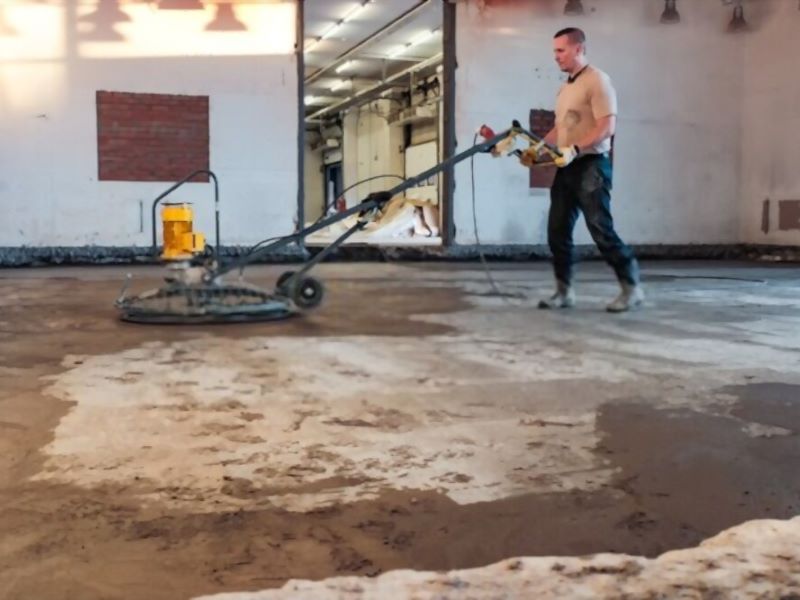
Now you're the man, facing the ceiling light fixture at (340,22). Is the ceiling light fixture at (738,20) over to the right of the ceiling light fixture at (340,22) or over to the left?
right

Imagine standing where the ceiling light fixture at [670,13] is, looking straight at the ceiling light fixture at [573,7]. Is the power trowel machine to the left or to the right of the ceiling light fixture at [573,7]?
left

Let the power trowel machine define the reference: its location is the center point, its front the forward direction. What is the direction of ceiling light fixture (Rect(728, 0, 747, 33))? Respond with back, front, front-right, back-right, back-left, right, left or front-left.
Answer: back-right

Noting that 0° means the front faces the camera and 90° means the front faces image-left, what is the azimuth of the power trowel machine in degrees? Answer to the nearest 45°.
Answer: approximately 90°

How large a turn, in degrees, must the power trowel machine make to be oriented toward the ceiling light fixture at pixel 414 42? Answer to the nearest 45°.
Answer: approximately 90° to its right

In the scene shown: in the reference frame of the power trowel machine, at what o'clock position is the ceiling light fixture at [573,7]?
The ceiling light fixture is roughly at 4 o'clock from the power trowel machine.

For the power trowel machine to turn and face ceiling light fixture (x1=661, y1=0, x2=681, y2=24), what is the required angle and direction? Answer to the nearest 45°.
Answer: approximately 135° to its right

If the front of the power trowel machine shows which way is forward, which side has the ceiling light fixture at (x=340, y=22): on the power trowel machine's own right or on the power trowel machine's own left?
on the power trowel machine's own right
